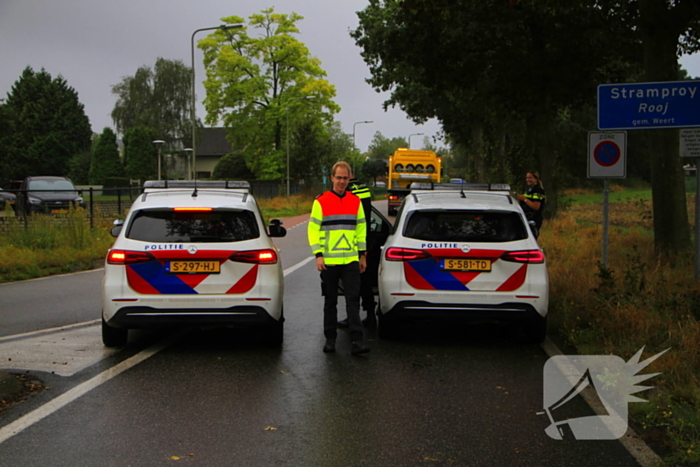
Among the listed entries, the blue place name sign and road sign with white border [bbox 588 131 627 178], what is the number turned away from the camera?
0

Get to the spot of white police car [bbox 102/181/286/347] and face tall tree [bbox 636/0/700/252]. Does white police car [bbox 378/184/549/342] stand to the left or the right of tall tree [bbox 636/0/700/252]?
right

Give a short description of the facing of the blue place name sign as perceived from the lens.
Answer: facing the viewer

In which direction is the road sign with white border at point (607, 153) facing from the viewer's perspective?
toward the camera

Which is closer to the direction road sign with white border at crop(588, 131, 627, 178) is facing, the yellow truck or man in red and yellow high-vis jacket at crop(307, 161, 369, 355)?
the man in red and yellow high-vis jacket

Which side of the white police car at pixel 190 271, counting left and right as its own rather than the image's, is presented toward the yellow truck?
front

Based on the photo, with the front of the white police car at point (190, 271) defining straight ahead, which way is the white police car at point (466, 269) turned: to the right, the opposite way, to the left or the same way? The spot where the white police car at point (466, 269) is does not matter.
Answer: the same way

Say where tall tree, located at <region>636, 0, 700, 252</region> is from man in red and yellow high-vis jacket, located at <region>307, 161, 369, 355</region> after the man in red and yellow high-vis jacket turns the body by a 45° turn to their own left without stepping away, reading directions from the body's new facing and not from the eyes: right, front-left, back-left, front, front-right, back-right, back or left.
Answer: left

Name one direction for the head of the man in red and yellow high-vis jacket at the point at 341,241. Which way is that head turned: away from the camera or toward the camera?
toward the camera

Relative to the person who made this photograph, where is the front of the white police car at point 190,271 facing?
facing away from the viewer

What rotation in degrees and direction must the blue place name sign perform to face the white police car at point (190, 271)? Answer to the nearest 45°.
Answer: approximately 45° to its right
